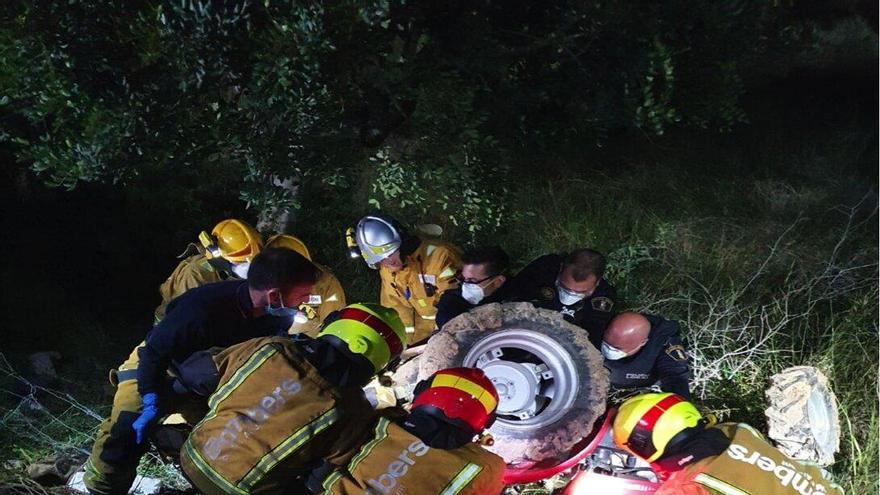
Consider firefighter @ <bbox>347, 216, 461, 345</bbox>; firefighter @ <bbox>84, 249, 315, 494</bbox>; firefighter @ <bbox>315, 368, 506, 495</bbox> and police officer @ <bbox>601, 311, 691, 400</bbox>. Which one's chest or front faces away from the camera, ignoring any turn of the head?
firefighter @ <bbox>315, 368, 506, 495</bbox>

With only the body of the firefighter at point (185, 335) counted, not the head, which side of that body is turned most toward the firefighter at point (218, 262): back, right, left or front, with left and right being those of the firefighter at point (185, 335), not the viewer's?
left

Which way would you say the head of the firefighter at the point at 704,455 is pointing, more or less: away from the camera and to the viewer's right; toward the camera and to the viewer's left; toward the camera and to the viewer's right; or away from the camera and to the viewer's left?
away from the camera and to the viewer's left

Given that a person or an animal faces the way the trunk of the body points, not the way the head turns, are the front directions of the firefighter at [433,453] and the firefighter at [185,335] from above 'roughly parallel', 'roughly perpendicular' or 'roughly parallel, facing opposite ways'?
roughly perpendicular

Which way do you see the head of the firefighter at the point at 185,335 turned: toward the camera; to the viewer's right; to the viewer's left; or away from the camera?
to the viewer's right

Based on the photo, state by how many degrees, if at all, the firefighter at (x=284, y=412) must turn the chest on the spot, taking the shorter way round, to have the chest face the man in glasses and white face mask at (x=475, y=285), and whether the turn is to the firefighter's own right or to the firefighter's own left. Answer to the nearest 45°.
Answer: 0° — they already face them

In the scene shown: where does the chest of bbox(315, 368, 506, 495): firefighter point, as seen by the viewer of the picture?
away from the camera

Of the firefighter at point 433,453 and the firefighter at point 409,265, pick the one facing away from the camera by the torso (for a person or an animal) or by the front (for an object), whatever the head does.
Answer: the firefighter at point 433,453

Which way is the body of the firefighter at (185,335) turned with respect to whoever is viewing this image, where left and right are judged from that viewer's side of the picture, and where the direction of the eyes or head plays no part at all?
facing to the right of the viewer

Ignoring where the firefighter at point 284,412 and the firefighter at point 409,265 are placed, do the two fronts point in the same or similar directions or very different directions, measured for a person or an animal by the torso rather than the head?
very different directions
